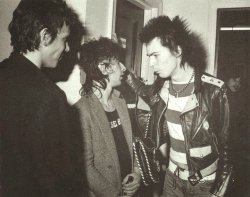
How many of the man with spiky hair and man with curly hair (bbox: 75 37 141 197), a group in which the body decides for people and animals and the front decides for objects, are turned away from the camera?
0

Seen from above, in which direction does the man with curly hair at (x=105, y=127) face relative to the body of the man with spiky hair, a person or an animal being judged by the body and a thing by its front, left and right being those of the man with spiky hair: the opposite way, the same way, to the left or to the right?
to the left

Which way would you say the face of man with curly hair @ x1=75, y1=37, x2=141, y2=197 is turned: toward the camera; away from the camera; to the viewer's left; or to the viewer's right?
to the viewer's right

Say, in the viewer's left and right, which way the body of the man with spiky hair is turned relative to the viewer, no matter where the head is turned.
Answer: facing the viewer and to the left of the viewer

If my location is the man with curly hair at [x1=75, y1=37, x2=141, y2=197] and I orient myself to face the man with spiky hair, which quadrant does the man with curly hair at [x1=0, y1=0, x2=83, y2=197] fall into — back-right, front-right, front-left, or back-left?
back-right

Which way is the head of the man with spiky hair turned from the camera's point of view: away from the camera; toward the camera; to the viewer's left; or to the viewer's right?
to the viewer's left

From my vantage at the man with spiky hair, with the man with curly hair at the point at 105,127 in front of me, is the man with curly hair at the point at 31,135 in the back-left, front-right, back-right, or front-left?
front-left

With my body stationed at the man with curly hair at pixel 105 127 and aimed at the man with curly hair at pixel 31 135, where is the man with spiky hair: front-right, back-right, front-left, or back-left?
back-left

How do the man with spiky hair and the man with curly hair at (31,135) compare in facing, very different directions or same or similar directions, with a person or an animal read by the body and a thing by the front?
very different directions

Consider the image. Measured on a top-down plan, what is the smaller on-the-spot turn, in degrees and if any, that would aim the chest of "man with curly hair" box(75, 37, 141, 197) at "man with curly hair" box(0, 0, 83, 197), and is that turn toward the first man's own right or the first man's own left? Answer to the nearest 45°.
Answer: approximately 45° to the first man's own right

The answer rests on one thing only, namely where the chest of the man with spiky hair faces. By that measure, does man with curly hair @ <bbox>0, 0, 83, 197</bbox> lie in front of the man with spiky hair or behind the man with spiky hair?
in front

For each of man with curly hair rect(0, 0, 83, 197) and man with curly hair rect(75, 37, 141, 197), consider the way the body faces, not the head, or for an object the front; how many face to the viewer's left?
0

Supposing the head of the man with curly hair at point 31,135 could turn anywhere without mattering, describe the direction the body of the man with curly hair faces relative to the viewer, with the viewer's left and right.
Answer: facing away from the viewer and to the right of the viewer

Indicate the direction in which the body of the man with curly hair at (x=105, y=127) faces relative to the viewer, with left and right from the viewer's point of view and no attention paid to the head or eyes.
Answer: facing the viewer and to the right of the viewer

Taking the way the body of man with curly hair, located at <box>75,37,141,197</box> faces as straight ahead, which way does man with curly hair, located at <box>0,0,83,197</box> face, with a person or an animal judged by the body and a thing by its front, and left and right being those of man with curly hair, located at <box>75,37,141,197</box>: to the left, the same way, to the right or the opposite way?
to the left

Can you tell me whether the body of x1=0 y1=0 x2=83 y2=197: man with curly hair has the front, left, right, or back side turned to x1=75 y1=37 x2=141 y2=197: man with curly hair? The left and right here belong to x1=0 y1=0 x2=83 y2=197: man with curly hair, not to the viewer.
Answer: front

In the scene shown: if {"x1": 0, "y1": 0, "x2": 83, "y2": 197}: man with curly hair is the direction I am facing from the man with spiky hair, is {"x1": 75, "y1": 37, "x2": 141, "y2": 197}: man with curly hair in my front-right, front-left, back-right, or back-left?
front-right
